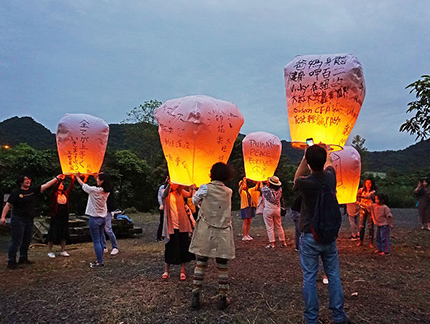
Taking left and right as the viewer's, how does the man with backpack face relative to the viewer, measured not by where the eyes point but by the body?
facing away from the viewer

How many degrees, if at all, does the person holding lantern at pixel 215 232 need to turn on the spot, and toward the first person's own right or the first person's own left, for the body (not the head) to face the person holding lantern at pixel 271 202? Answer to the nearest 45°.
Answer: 0° — they already face them

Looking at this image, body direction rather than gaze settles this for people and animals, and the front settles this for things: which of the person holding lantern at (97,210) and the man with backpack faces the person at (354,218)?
the man with backpack

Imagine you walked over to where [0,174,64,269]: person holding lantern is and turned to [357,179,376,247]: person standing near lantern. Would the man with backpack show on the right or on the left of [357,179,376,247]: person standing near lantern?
right

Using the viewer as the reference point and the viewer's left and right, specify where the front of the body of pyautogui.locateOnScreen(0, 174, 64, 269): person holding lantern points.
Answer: facing the viewer and to the right of the viewer

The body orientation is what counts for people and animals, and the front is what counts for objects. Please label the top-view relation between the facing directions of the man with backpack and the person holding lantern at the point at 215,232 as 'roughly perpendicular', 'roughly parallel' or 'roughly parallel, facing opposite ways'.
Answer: roughly parallel

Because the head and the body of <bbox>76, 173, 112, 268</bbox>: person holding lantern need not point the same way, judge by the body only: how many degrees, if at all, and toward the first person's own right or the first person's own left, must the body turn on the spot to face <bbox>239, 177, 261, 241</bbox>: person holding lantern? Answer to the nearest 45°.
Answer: approximately 135° to the first person's own right

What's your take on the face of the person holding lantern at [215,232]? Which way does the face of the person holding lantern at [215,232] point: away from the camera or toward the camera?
away from the camera

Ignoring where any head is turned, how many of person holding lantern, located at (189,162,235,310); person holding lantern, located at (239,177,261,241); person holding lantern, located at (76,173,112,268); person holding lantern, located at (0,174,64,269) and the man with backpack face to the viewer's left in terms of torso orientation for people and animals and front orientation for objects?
1

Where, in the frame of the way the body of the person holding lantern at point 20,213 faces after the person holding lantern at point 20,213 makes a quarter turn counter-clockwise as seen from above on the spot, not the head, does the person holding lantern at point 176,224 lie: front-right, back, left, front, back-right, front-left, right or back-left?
right

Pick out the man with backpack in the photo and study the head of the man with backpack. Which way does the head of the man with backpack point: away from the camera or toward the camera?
away from the camera

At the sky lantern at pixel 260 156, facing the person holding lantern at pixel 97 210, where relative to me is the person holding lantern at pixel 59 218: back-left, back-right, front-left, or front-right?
front-right

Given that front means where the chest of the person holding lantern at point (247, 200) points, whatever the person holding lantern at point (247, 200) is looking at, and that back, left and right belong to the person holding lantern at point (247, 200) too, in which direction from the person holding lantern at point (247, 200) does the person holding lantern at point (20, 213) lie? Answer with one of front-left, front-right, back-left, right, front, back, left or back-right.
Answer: right

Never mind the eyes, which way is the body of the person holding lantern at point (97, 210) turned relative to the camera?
to the viewer's left

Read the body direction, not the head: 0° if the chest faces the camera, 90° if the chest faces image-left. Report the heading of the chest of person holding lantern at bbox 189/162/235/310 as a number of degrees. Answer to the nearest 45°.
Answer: approximately 180°

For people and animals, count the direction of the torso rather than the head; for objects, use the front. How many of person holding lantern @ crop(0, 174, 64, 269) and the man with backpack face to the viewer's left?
0

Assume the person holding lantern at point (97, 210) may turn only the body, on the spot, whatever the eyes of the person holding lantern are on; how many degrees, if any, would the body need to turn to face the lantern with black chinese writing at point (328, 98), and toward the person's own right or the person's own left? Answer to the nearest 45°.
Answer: approximately 135° to the person's own left
